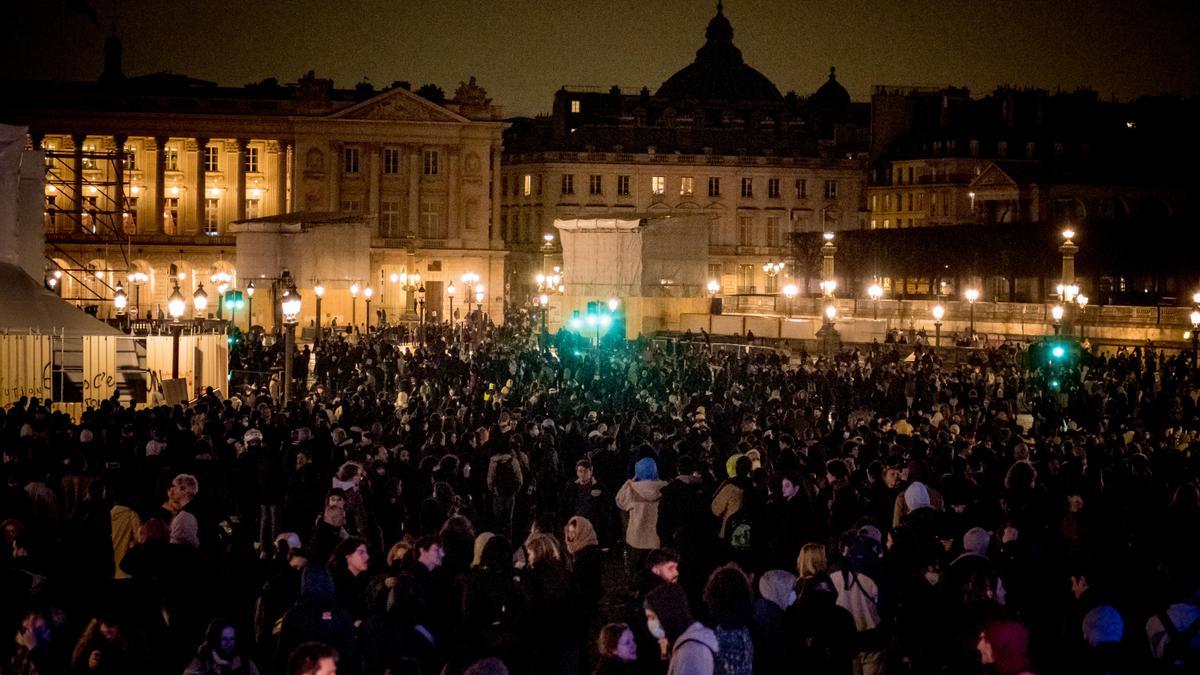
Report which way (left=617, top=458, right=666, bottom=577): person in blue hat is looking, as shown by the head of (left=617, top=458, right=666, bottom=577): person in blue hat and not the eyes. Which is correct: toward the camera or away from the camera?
away from the camera

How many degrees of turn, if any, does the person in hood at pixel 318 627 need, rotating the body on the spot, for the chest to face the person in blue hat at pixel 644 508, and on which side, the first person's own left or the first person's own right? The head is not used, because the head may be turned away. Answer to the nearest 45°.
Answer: approximately 45° to the first person's own right

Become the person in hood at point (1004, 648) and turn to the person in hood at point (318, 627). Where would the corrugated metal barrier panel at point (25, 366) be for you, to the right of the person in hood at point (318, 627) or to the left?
right

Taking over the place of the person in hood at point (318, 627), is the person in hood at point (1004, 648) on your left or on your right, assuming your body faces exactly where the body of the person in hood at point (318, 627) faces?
on your right

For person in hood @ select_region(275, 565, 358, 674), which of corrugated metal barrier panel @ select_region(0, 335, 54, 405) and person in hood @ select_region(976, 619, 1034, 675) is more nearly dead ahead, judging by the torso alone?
the corrugated metal barrier panel

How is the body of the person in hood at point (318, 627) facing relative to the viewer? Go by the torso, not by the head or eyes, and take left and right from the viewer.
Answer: facing away from the viewer
